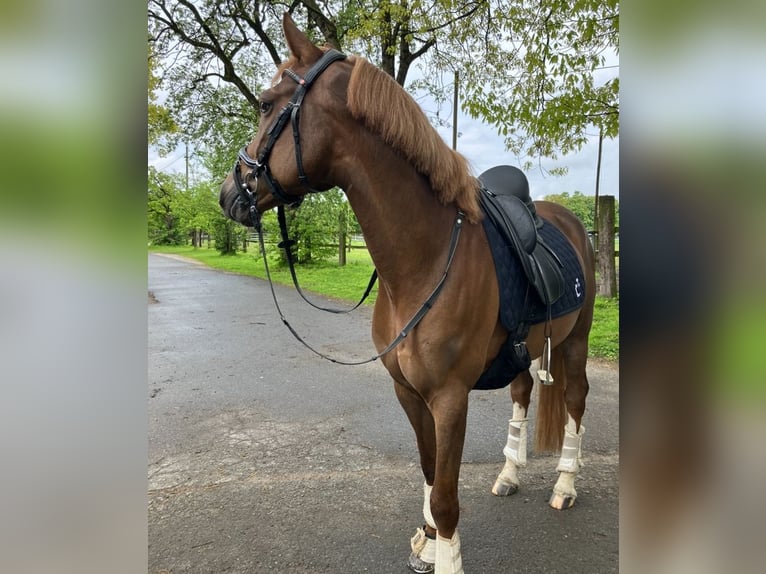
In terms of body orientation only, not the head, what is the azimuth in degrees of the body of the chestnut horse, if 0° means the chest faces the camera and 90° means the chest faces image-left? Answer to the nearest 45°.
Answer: approximately 45°

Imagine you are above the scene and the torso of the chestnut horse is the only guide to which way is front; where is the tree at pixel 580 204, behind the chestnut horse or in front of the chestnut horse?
behind

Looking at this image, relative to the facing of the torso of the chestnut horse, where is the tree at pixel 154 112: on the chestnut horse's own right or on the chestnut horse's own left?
on the chestnut horse's own right

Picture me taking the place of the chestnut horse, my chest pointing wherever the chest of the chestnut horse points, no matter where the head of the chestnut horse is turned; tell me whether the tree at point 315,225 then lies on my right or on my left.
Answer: on my right
